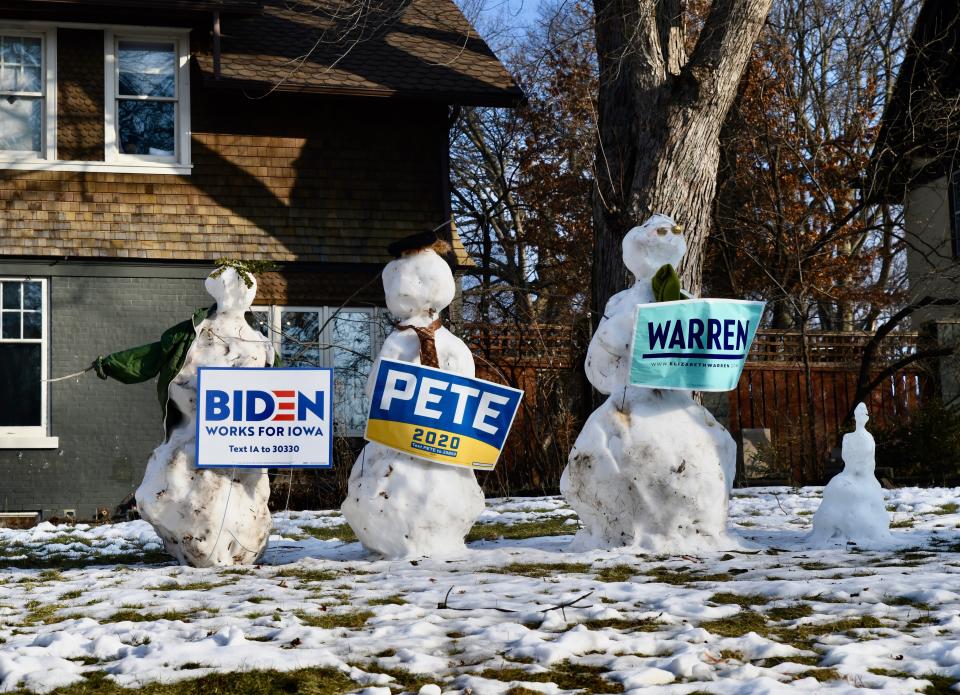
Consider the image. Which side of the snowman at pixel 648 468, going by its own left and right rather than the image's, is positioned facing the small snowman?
left

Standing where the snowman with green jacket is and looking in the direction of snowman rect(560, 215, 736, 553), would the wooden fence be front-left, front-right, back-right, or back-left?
front-left

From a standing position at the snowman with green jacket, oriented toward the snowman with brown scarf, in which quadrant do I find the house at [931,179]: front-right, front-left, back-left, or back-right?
front-left

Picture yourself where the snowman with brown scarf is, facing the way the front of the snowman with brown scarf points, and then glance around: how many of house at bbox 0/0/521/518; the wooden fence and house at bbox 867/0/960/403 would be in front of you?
0

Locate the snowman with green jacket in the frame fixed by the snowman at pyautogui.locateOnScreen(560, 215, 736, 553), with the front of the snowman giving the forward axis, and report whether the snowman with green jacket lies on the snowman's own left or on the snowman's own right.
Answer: on the snowman's own right

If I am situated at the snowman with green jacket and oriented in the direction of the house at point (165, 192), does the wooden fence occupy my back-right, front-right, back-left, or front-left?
front-right

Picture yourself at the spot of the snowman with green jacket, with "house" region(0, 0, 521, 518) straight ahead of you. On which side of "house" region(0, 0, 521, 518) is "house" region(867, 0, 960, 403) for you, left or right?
right

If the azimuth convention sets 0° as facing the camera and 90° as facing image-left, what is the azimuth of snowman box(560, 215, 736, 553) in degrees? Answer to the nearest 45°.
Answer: approximately 315°

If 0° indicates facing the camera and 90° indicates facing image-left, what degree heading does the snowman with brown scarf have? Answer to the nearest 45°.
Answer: approximately 0°

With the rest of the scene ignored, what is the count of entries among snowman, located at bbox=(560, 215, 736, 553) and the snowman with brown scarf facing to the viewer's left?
0

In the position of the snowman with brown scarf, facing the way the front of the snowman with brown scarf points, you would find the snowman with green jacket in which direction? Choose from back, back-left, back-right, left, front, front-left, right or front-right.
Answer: right

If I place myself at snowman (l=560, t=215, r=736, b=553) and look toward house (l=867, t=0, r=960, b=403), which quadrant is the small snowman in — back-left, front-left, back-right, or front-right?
front-right

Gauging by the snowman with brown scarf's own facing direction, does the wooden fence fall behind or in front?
behind

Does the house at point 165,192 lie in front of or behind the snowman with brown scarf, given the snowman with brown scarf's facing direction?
behind

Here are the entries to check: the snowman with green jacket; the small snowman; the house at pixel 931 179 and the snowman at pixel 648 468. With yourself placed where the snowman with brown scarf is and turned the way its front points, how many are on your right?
1
